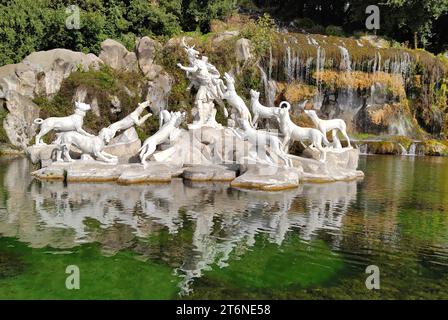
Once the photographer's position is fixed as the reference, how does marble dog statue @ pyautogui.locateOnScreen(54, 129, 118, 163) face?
facing to the right of the viewer

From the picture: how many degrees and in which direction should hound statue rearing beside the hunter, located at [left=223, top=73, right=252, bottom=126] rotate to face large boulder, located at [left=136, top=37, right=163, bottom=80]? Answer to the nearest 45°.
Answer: approximately 45° to its right

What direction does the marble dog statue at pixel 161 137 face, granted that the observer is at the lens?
facing to the right of the viewer

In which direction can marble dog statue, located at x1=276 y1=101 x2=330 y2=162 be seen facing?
to the viewer's left

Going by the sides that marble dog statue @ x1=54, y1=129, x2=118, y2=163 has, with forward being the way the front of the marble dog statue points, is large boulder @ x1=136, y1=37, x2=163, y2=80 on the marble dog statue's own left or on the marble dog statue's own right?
on the marble dog statue's own left

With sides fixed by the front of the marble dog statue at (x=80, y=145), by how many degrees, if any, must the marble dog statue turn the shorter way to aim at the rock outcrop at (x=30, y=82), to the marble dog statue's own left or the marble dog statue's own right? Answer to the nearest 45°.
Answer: approximately 90° to the marble dog statue's own left

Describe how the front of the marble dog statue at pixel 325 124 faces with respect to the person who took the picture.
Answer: facing to the left of the viewer

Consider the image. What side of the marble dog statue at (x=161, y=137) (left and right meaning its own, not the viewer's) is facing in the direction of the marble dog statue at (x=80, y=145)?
back

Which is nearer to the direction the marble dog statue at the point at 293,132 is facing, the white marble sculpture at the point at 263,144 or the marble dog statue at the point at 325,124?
the white marble sculpture

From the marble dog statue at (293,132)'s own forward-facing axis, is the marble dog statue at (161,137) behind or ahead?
ahead
